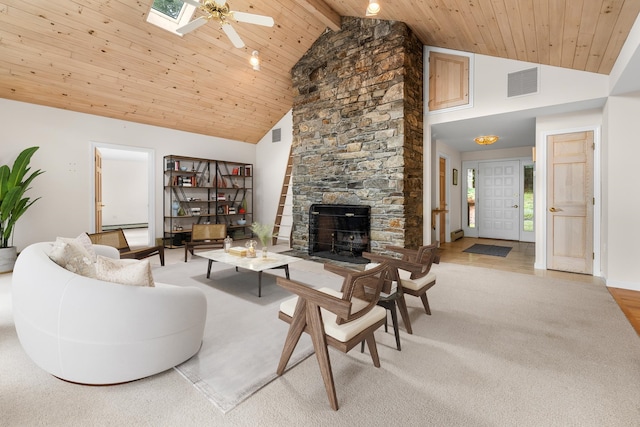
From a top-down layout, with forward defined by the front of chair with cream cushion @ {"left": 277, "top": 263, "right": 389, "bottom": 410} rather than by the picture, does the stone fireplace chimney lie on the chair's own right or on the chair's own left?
on the chair's own right

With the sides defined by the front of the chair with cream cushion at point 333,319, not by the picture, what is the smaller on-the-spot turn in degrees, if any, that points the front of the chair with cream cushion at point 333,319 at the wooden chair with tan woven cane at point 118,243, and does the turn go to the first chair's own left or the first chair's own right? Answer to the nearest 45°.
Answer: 0° — it already faces it

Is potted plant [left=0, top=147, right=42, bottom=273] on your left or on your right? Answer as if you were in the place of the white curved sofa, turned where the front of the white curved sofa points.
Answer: on your left

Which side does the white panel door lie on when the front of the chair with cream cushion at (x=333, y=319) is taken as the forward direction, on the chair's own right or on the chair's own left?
on the chair's own right

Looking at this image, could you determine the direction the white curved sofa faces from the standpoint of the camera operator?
facing away from the viewer and to the right of the viewer

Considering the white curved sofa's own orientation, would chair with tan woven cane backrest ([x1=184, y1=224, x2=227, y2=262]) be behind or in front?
in front
